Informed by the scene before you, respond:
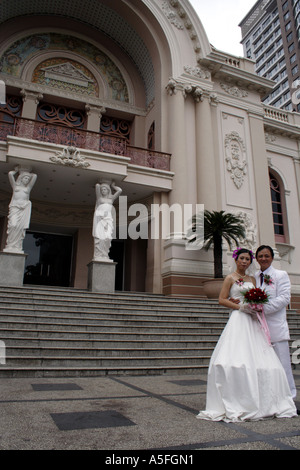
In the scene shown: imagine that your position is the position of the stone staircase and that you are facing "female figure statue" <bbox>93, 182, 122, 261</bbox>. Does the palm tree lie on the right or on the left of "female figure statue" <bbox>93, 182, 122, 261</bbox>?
right

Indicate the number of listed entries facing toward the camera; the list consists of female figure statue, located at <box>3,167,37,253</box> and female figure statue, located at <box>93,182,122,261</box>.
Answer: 2

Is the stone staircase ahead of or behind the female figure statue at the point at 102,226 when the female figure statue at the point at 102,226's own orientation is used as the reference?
ahead

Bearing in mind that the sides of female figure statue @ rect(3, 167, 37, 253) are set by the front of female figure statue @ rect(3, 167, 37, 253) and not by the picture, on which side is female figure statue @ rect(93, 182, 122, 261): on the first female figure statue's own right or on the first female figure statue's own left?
on the first female figure statue's own left

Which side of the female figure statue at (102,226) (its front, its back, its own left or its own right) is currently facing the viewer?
front

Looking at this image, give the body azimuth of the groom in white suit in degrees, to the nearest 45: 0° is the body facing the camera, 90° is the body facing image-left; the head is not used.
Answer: approximately 45°

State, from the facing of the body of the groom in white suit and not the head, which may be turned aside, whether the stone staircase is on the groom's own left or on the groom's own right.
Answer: on the groom's own right

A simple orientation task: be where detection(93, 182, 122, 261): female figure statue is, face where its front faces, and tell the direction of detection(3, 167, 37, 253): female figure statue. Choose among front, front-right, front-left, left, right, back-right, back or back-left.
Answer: right

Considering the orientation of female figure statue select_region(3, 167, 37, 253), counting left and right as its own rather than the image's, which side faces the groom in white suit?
front

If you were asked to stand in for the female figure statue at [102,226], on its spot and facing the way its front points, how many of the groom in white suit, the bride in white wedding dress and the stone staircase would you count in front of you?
3

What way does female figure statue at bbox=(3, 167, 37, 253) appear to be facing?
toward the camera
